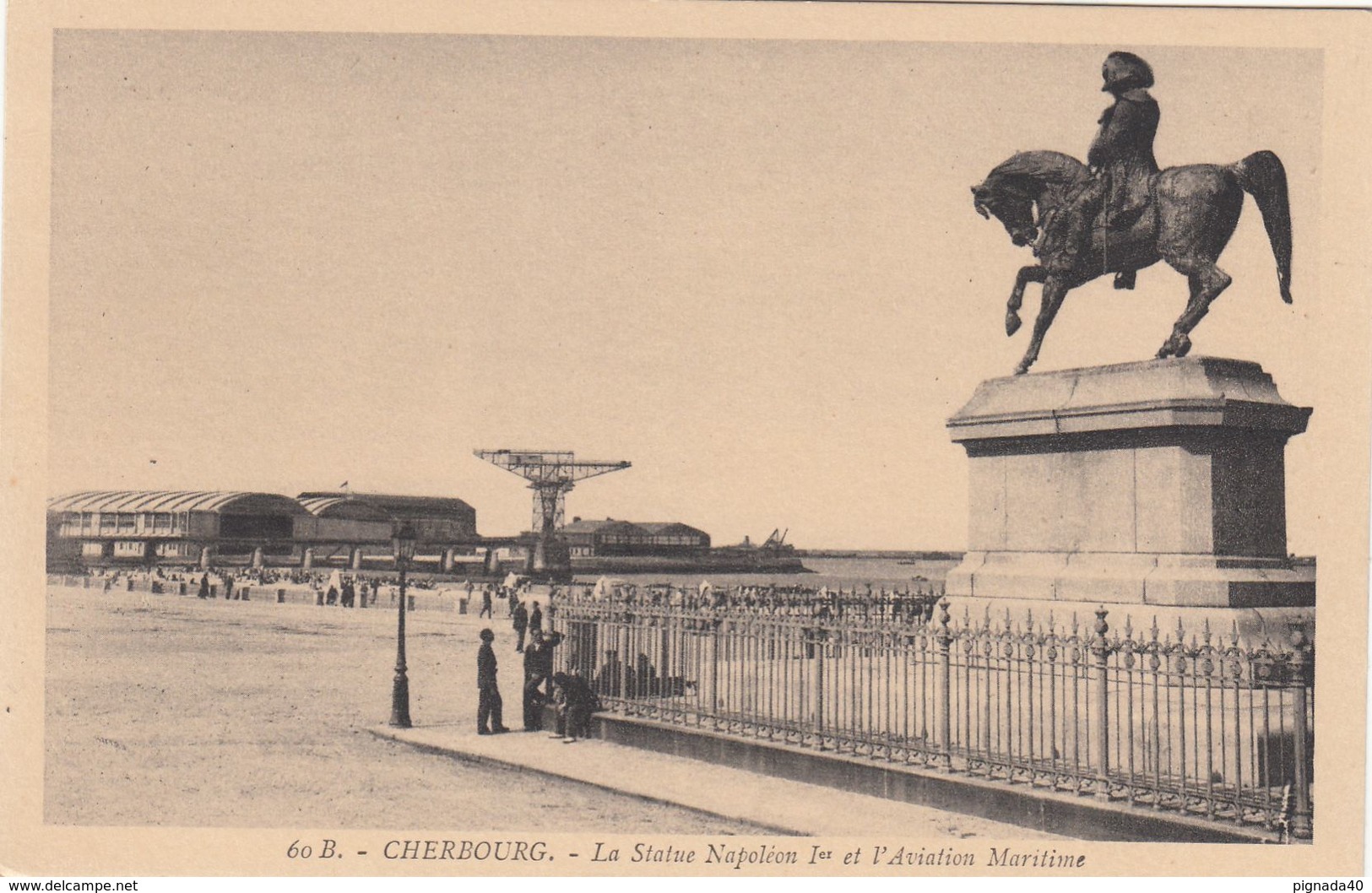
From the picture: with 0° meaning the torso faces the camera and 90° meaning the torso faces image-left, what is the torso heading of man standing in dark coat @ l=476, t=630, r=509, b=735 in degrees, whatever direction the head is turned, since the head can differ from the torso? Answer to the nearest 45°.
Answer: approximately 270°

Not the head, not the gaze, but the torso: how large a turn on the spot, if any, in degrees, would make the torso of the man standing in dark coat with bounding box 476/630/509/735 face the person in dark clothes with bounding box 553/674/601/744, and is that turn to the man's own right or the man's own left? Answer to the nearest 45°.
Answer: approximately 45° to the man's own right
